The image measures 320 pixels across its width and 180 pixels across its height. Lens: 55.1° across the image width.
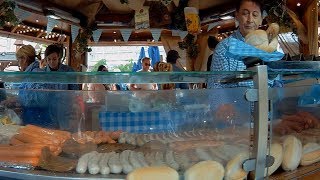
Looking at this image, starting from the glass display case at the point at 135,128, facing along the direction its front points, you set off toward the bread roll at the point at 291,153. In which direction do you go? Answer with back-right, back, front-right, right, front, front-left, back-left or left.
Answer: left

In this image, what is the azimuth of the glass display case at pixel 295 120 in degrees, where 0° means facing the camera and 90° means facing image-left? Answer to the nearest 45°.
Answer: approximately 0°

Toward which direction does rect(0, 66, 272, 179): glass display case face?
toward the camera

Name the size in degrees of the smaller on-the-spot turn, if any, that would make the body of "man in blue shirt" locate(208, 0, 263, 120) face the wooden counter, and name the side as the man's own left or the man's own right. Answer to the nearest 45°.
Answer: approximately 45° to the man's own right

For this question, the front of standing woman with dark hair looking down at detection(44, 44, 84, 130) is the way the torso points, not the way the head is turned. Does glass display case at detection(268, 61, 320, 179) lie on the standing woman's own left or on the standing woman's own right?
on the standing woman's own left

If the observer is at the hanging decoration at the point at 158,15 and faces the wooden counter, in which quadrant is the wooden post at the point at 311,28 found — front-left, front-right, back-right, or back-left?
front-left

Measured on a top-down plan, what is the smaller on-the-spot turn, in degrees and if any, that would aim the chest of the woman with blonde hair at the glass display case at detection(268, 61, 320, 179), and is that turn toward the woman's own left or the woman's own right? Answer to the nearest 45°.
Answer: approximately 90° to the woman's own left
